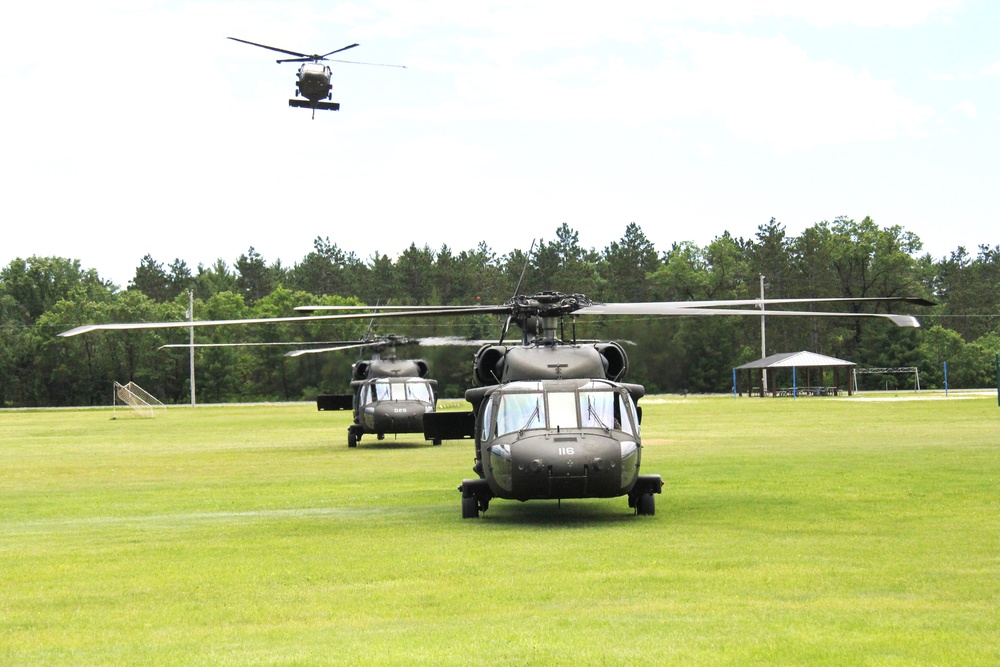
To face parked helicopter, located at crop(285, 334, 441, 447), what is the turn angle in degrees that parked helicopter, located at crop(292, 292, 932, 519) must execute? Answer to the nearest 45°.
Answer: approximately 180°

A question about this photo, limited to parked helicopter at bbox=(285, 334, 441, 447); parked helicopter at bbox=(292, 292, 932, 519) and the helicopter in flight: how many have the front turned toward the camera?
3

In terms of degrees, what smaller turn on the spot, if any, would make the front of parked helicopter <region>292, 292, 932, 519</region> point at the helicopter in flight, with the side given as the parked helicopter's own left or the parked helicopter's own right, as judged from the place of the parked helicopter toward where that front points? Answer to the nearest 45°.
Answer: approximately 180°

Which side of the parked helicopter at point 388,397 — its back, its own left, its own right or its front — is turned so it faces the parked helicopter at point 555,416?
front

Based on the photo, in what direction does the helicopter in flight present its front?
toward the camera

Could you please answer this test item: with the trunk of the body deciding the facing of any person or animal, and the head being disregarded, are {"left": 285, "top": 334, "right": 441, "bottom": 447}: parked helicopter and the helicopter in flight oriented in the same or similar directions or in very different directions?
same or similar directions

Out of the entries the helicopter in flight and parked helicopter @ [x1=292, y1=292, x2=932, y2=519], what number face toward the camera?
2

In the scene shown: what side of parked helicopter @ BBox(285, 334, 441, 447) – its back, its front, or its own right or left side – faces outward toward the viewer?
front

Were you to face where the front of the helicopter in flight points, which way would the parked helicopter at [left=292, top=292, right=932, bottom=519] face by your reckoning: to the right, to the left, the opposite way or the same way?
the same way

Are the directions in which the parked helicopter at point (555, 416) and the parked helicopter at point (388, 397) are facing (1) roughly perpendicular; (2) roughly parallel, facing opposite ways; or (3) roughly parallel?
roughly parallel

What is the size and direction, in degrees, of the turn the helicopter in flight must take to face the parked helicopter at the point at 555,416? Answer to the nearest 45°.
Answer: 0° — it already faces it

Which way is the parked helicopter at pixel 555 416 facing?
toward the camera
